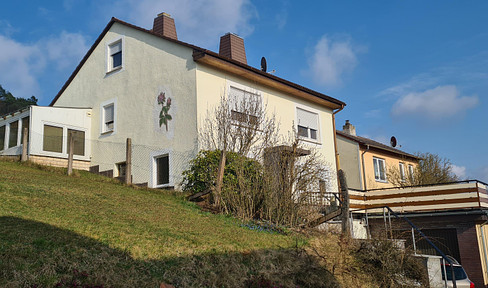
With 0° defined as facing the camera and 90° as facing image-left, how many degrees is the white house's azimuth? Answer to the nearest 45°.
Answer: approximately 315°

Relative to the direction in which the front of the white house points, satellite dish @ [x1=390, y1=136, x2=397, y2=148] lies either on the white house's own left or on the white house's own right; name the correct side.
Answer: on the white house's own left

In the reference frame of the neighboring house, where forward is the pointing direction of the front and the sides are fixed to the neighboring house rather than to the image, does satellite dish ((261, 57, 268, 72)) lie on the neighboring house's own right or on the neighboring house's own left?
on the neighboring house's own right

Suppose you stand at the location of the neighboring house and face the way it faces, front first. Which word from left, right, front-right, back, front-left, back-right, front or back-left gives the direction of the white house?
right

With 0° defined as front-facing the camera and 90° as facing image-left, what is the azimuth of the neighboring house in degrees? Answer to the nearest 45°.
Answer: approximately 315°

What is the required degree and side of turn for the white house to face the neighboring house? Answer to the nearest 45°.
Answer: approximately 90° to its left
